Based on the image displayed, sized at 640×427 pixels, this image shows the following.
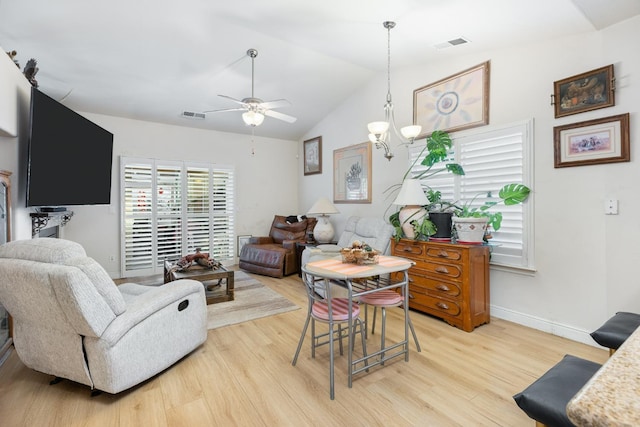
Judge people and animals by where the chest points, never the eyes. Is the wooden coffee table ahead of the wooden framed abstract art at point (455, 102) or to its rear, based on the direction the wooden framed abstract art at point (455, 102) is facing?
ahead

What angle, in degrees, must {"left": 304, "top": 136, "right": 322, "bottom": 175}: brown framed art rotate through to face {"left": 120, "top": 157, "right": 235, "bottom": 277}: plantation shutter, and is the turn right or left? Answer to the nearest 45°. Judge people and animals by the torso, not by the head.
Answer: approximately 45° to its right

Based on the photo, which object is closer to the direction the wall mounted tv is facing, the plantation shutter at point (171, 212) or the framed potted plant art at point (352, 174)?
the framed potted plant art

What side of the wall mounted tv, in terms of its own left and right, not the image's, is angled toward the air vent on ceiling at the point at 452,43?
front

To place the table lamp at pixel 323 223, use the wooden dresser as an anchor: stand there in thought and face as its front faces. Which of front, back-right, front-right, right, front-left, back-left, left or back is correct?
right

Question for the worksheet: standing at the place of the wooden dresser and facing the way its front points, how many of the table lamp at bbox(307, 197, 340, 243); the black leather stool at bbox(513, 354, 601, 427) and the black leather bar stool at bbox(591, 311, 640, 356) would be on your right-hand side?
1

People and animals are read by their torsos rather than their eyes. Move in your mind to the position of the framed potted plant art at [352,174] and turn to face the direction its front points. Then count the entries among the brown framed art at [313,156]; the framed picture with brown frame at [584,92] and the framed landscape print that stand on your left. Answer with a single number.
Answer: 2

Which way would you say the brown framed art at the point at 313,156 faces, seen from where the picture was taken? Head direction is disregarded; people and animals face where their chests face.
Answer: facing the viewer and to the left of the viewer

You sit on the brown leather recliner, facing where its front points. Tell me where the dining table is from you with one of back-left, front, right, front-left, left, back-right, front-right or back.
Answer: front-left

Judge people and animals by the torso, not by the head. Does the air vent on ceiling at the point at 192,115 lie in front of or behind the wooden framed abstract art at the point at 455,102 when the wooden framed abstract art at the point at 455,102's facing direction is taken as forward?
in front

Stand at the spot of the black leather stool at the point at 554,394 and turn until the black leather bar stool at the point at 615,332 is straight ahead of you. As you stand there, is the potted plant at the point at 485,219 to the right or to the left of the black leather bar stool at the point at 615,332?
left

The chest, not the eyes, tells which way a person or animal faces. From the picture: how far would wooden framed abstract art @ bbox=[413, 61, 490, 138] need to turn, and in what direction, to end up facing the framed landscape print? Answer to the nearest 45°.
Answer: approximately 90° to its left

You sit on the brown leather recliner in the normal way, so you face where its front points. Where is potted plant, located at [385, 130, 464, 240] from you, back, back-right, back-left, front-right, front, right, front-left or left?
left

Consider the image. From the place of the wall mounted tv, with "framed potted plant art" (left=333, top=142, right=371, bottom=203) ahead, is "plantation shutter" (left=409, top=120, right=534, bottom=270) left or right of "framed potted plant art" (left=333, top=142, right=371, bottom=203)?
right

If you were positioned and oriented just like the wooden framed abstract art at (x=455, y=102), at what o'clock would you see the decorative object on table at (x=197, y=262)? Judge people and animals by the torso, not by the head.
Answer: The decorative object on table is roughly at 1 o'clock from the wooden framed abstract art.

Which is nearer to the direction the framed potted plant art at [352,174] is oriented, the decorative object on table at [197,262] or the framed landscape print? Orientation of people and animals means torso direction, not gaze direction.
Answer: the decorative object on table

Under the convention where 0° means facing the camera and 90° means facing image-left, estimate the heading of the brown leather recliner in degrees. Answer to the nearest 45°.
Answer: approximately 45°
